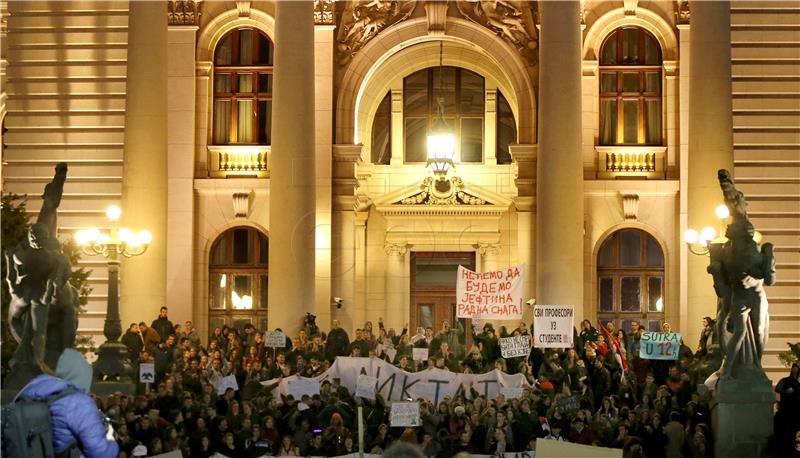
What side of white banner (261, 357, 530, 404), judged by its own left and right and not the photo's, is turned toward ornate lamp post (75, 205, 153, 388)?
right

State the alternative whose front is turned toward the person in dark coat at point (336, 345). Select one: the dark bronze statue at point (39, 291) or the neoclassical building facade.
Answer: the neoclassical building facade

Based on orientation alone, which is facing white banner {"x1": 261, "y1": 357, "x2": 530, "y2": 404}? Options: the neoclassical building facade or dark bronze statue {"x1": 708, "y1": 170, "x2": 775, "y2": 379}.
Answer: the neoclassical building facade

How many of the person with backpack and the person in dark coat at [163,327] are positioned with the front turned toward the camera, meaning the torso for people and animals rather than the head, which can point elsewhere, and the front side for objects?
1
